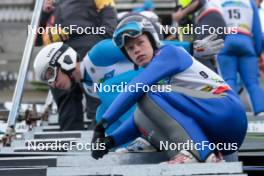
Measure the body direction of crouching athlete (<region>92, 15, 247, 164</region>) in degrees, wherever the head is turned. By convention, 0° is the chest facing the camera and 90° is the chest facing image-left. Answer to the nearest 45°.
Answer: approximately 90°

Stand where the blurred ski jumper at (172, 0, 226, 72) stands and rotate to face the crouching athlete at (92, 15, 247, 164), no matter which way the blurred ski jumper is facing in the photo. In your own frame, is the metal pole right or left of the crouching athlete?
right

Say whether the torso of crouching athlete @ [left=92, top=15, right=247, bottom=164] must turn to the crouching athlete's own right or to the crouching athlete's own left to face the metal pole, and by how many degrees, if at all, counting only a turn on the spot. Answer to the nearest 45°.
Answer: approximately 45° to the crouching athlete's own right
